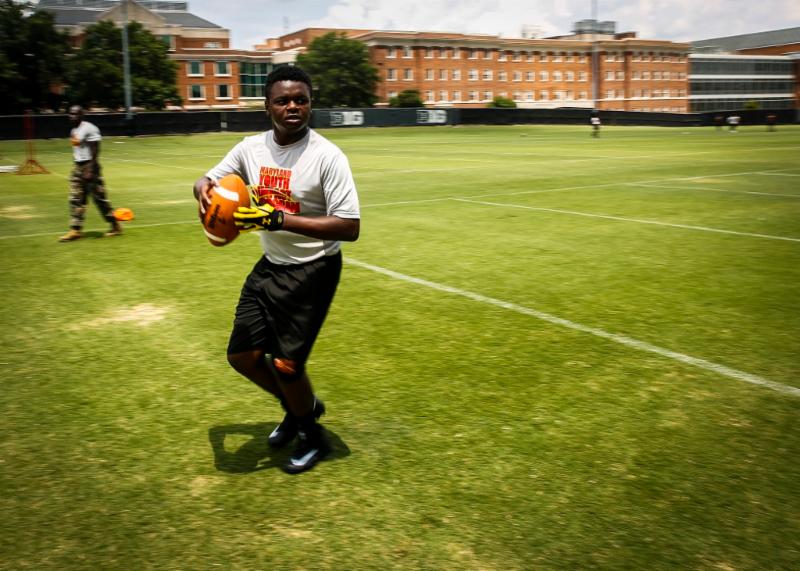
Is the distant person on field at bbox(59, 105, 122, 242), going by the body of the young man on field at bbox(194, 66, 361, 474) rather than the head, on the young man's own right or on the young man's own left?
on the young man's own right

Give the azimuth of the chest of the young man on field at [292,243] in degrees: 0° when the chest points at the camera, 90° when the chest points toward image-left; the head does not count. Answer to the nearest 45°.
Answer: approximately 45°

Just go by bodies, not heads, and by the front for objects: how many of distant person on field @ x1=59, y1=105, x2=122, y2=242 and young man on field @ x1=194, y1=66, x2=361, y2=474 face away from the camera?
0
